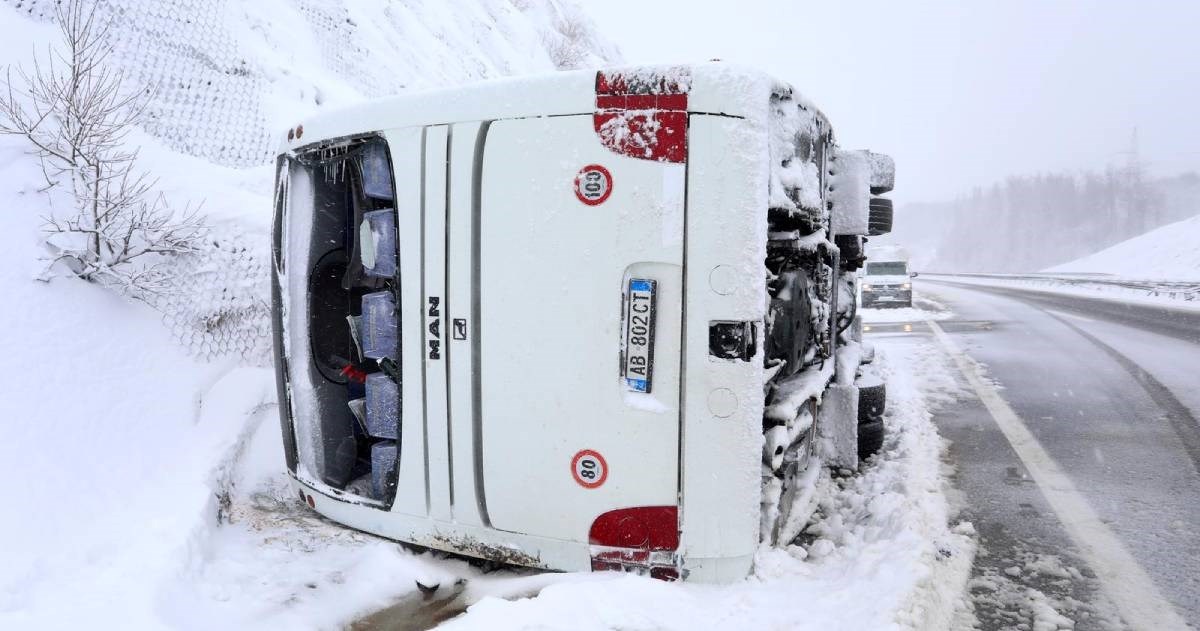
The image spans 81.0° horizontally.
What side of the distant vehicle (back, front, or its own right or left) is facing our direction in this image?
front

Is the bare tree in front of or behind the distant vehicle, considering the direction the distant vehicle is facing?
in front

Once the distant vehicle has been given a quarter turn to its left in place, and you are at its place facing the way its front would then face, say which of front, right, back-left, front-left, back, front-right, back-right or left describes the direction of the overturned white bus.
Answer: right
